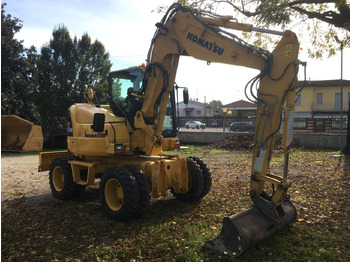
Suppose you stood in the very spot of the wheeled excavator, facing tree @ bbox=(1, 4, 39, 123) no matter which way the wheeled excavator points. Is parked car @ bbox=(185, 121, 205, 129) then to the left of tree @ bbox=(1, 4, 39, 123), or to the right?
right

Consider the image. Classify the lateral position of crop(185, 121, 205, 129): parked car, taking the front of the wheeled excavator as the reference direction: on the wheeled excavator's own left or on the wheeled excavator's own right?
on the wheeled excavator's own left

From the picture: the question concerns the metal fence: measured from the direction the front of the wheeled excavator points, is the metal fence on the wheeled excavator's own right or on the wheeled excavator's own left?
on the wheeled excavator's own left

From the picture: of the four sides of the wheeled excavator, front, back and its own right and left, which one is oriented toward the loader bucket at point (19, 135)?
back

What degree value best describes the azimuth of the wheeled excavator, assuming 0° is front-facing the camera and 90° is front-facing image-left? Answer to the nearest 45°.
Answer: approximately 315°

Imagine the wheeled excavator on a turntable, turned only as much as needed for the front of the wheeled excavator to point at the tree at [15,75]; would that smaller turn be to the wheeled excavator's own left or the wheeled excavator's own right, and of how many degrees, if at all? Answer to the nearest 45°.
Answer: approximately 180°

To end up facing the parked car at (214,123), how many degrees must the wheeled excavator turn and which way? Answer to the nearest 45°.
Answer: approximately 135° to its left
